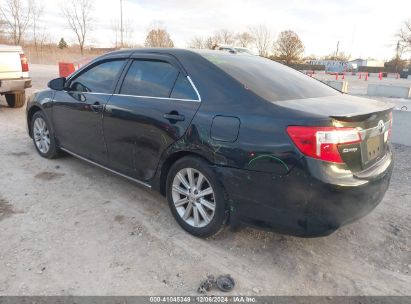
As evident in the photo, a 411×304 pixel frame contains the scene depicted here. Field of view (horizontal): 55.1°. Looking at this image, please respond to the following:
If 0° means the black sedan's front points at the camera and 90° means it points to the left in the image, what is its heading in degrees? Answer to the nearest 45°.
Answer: approximately 135°
